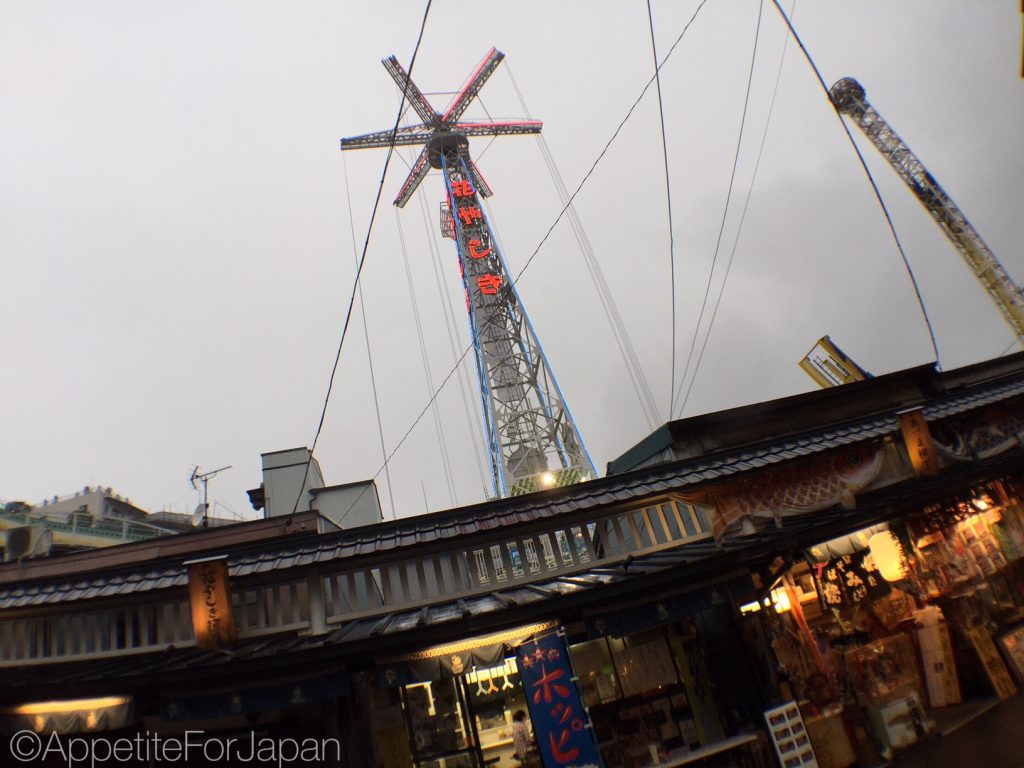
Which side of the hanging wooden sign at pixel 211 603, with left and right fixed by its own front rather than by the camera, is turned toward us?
front

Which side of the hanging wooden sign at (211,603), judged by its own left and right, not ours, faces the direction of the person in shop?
left

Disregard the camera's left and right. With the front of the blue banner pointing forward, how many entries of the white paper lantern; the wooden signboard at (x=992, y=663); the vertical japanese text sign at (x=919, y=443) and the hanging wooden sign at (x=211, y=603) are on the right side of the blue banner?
1

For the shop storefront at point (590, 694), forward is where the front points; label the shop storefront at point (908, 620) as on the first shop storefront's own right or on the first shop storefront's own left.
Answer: on the first shop storefront's own left

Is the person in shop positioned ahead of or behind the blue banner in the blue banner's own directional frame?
behind

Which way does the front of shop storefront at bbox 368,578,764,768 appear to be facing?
toward the camera

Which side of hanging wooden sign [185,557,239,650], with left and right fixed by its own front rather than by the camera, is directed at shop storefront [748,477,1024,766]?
left

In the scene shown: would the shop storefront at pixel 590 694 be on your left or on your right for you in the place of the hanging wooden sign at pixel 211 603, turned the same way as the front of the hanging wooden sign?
on your left

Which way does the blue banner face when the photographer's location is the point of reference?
facing the viewer

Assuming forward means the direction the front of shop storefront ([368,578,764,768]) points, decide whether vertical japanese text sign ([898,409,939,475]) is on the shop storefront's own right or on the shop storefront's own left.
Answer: on the shop storefront's own left

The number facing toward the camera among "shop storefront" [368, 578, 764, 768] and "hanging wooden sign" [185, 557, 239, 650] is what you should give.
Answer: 2

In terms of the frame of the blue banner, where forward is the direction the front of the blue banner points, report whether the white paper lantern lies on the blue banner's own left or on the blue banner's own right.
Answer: on the blue banner's own left
